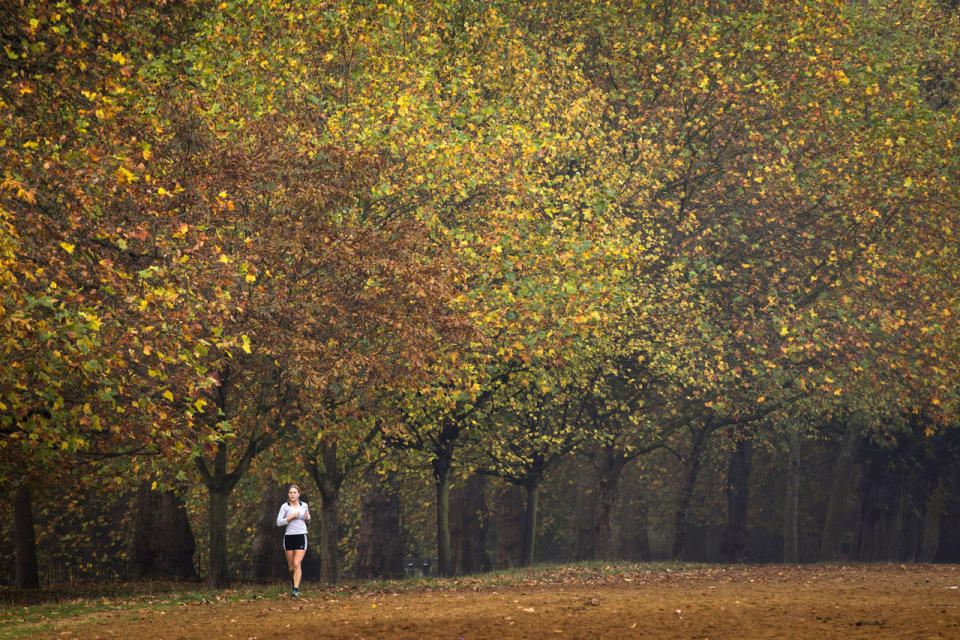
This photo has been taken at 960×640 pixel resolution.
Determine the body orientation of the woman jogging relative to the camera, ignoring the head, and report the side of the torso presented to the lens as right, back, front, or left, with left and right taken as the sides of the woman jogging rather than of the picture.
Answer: front
